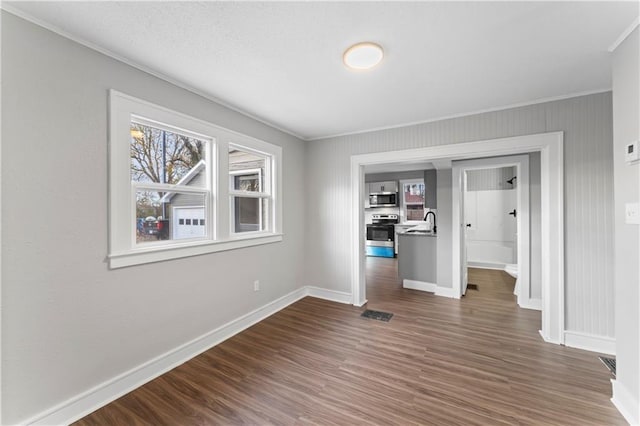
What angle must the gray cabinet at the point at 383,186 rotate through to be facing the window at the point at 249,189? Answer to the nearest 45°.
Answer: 0° — it already faces it

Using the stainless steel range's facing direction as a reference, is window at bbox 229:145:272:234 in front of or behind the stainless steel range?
in front

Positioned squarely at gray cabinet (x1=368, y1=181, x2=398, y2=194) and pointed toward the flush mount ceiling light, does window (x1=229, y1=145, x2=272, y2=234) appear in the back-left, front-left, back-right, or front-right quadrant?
front-right

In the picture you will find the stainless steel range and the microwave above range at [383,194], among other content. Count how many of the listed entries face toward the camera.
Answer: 2

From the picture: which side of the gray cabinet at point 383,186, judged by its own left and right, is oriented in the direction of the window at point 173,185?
front

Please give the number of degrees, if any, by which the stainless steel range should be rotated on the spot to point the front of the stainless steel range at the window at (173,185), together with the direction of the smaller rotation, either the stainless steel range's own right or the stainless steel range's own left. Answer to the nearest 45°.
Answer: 0° — it already faces it

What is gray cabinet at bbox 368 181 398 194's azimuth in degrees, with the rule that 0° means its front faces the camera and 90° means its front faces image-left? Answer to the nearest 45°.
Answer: approximately 0°

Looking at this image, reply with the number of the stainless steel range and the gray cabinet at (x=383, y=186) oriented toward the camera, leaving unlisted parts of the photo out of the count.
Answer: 2

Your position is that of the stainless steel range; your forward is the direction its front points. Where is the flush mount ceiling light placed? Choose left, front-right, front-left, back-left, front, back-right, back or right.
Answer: front

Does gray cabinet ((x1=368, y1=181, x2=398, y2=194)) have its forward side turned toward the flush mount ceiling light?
yes

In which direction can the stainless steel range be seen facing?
toward the camera
